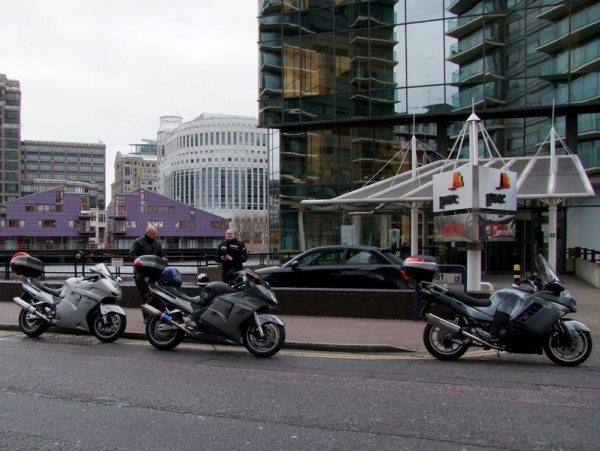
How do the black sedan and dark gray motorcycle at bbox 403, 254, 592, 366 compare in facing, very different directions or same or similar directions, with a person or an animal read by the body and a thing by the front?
very different directions

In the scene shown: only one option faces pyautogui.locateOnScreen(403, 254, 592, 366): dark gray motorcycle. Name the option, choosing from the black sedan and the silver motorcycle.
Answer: the silver motorcycle

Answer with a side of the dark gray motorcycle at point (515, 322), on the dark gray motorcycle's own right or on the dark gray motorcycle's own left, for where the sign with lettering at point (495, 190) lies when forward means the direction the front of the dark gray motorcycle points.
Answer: on the dark gray motorcycle's own left

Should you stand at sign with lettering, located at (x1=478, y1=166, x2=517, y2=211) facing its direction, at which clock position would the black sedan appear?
The black sedan is roughly at 3 o'clock from the sign with lettering.

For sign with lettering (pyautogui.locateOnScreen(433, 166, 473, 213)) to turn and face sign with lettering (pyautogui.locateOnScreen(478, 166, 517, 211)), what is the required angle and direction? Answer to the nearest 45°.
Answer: approximately 135° to its left

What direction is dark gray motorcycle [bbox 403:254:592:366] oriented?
to the viewer's right

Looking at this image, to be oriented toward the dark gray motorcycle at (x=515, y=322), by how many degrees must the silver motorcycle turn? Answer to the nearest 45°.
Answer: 0° — it already faces it

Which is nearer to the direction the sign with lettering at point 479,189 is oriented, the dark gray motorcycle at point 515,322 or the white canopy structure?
the dark gray motorcycle

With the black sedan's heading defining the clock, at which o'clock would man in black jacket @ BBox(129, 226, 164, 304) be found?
The man in black jacket is roughly at 11 o'clock from the black sedan.

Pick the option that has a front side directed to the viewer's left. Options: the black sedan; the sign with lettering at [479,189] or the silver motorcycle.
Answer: the black sedan

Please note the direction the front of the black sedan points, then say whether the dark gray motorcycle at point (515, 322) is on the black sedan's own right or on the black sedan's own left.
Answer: on the black sedan's own left
